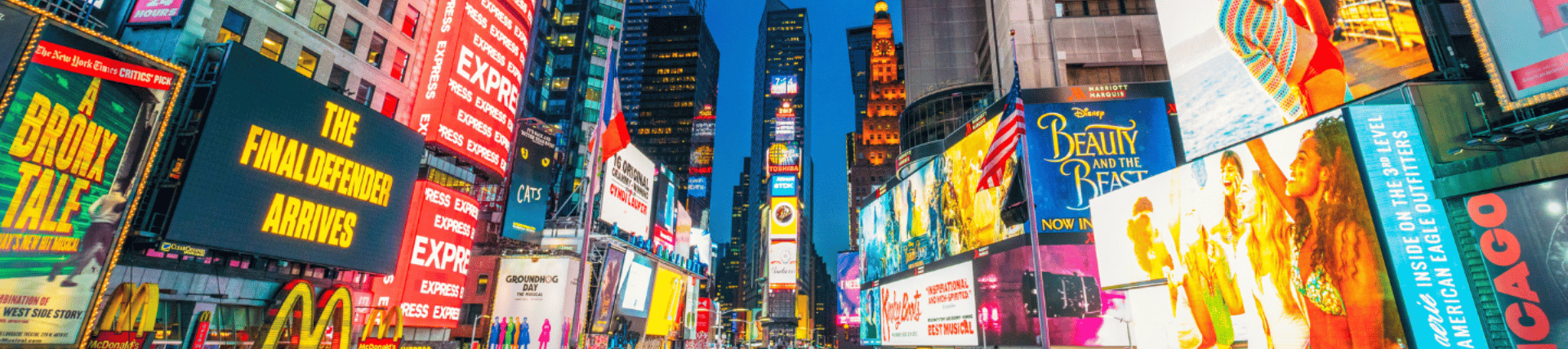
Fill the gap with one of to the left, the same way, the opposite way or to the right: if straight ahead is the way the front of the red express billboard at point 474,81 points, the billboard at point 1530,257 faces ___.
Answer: the opposite way

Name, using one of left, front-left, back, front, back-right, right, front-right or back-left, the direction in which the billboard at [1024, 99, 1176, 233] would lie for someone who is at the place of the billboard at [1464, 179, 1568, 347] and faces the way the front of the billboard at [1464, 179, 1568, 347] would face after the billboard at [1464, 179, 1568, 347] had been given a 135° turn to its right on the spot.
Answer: front-left

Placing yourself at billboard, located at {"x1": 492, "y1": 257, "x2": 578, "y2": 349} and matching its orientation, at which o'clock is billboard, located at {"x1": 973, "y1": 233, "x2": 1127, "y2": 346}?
billboard, located at {"x1": 973, "y1": 233, "x2": 1127, "y2": 346} is roughly at 10 o'clock from billboard, located at {"x1": 492, "y1": 257, "x2": 578, "y2": 349}.

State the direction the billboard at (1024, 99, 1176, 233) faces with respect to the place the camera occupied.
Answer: facing the viewer

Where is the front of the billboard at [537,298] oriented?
toward the camera

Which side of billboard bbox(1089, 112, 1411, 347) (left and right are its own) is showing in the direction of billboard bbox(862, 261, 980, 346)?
right

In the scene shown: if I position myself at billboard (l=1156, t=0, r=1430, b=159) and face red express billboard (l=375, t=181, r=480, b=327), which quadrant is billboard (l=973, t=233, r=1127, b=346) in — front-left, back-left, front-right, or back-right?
front-right

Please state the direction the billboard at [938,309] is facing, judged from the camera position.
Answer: facing the viewer and to the left of the viewer

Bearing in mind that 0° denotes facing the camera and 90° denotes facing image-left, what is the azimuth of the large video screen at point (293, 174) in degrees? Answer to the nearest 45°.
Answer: approximately 315°

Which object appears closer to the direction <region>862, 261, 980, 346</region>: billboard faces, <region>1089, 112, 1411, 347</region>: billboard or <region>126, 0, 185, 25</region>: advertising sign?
the advertising sign

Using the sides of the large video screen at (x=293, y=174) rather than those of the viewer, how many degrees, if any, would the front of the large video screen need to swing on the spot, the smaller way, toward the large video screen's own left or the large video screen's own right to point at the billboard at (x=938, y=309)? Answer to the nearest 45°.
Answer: approximately 45° to the large video screen's own left

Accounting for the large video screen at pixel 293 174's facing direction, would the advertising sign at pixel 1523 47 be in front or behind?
in front

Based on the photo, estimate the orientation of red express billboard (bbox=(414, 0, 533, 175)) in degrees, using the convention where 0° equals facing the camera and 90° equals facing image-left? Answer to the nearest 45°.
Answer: approximately 315°

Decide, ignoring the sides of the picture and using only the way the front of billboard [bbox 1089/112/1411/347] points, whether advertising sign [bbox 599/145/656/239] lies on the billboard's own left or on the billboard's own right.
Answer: on the billboard's own right

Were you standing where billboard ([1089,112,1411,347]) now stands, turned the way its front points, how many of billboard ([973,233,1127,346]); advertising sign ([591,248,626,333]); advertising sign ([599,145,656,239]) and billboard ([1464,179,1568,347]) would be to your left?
1

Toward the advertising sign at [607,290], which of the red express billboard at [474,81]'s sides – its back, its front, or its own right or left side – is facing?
left

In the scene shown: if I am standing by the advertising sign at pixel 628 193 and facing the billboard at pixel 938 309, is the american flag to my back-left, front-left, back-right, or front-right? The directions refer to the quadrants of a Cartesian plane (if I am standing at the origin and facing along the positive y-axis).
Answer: front-right

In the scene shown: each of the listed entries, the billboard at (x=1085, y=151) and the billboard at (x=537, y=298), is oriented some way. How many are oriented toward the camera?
2
